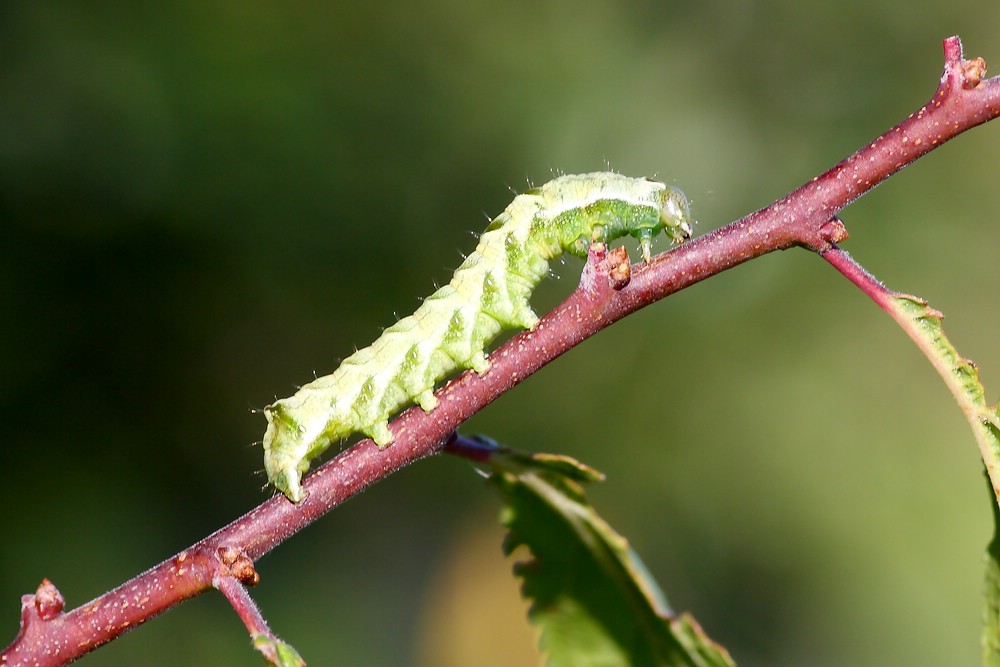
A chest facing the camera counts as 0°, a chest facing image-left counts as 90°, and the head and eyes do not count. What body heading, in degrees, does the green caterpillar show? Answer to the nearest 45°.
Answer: approximately 270°

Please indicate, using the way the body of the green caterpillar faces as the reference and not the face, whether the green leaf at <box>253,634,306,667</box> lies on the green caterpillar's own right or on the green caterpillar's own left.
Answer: on the green caterpillar's own right
